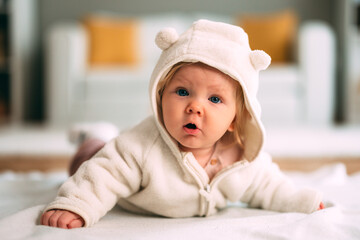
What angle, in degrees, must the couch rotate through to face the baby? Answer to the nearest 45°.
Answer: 0° — it already faces them

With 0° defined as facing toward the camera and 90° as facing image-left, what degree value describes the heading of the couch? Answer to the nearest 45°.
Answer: approximately 0°
